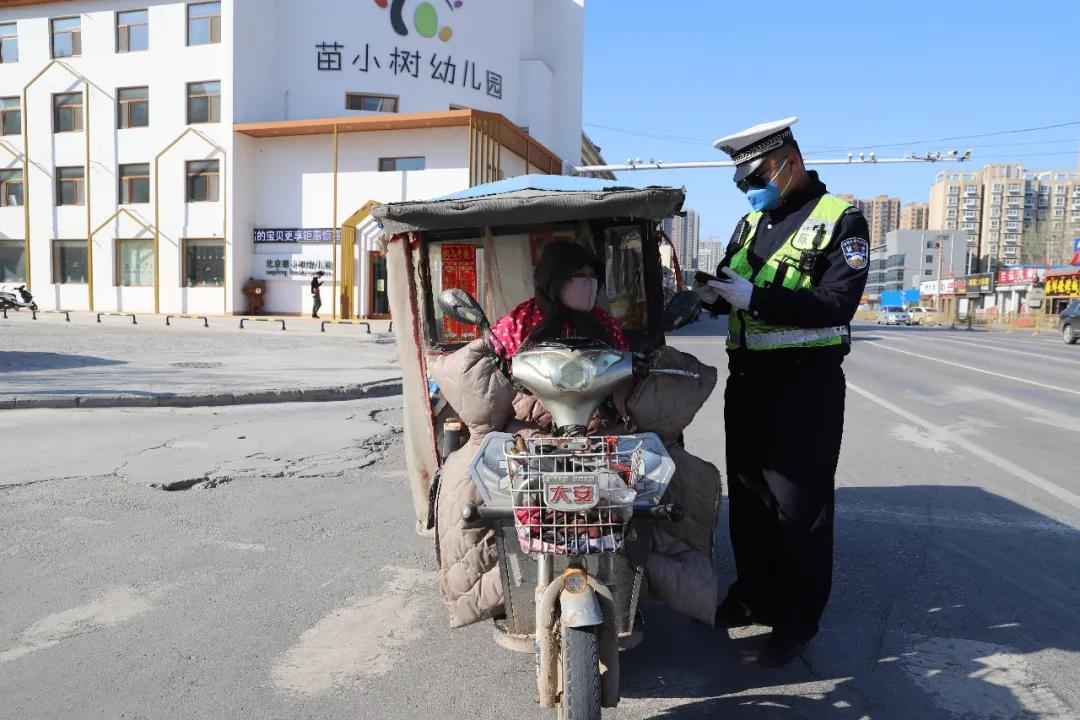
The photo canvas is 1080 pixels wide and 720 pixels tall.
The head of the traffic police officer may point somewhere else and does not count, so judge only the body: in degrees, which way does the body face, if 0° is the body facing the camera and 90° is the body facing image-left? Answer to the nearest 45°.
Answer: approximately 45°

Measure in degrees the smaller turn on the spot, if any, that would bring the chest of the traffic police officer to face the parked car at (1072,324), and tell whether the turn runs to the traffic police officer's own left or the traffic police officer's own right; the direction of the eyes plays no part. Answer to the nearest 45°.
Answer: approximately 135° to the traffic police officer's own right

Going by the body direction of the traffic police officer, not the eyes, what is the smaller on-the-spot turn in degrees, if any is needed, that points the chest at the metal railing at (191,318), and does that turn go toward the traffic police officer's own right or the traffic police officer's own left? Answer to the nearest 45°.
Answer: approximately 90° to the traffic police officer's own right

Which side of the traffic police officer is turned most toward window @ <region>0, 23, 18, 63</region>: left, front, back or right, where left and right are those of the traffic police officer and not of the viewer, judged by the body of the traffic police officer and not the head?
right

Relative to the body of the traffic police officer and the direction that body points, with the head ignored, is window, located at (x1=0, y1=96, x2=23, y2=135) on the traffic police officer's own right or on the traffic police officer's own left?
on the traffic police officer's own right

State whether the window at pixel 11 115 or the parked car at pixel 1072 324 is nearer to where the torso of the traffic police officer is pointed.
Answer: the window

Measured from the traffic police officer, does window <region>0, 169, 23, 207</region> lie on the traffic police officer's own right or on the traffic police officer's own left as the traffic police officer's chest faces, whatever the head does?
on the traffic police officer's own right
